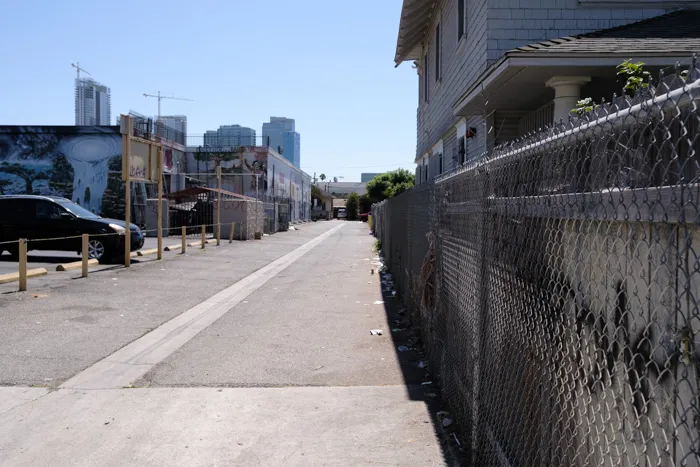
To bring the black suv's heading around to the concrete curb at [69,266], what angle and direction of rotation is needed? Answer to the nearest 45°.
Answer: approximately 45° to its right

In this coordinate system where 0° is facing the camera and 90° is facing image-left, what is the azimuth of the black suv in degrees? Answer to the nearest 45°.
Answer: approximately 315°

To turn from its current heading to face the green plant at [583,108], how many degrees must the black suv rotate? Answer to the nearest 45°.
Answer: approximately 45° to its right

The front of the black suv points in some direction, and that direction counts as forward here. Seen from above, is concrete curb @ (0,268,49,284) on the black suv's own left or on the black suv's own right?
on the black suv's own right
